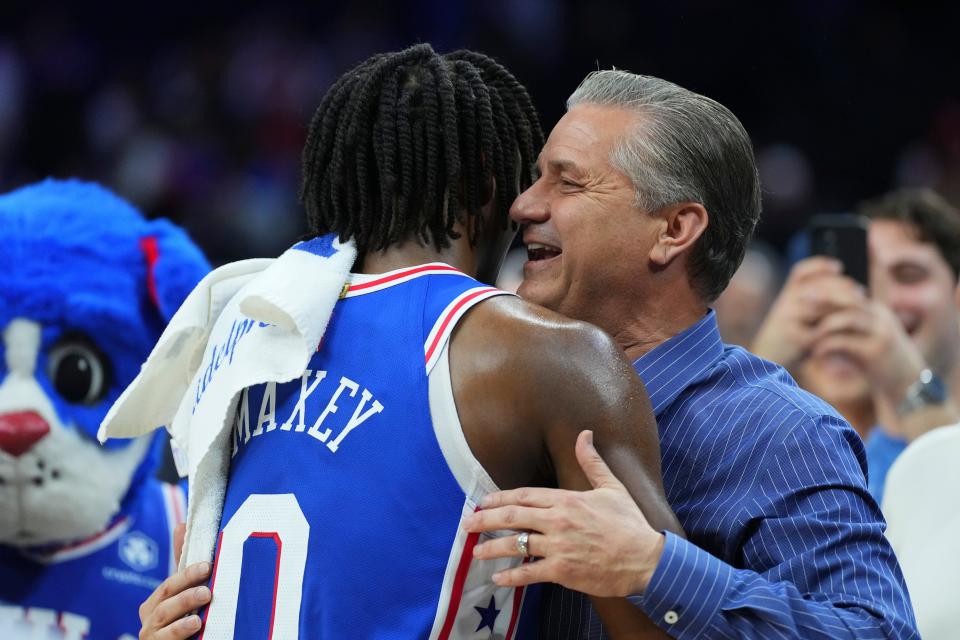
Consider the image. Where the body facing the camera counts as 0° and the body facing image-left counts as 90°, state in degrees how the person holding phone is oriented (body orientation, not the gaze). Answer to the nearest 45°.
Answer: approximately 45°

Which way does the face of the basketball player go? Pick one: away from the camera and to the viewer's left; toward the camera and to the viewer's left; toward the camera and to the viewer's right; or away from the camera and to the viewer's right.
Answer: away from the camera and to the viewer's right

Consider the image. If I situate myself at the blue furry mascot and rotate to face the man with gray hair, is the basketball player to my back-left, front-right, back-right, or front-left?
front-right

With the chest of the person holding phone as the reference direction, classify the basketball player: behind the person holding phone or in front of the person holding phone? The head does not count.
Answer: in front

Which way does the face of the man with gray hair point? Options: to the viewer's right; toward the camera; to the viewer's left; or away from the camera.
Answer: to the viewer's left

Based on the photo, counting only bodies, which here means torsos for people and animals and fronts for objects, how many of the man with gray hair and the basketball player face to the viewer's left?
1

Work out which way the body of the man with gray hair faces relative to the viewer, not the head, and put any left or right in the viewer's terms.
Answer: facing to the left of the viewer

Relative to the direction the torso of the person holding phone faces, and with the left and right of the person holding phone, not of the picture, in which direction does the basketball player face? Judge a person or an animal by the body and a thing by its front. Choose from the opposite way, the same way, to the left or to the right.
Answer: the opposite way

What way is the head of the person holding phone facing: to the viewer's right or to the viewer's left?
to the viewer's left

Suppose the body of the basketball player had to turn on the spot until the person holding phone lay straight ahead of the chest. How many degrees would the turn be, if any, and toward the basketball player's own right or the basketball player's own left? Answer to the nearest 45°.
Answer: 0° — they already face them

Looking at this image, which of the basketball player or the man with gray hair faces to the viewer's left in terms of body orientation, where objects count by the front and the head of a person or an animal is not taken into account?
the man with gray hair

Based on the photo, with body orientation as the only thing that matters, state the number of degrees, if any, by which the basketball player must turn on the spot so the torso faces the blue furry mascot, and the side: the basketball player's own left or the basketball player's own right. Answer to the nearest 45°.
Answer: approximately 90° to the basketball player's own left

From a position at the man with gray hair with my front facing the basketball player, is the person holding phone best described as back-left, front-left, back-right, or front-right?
back-right

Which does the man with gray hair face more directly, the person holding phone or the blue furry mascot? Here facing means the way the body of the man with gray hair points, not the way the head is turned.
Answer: the blue furry mascot

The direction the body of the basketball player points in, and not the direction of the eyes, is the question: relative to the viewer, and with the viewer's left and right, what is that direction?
facing away from the viewer and to the right of the viewer
